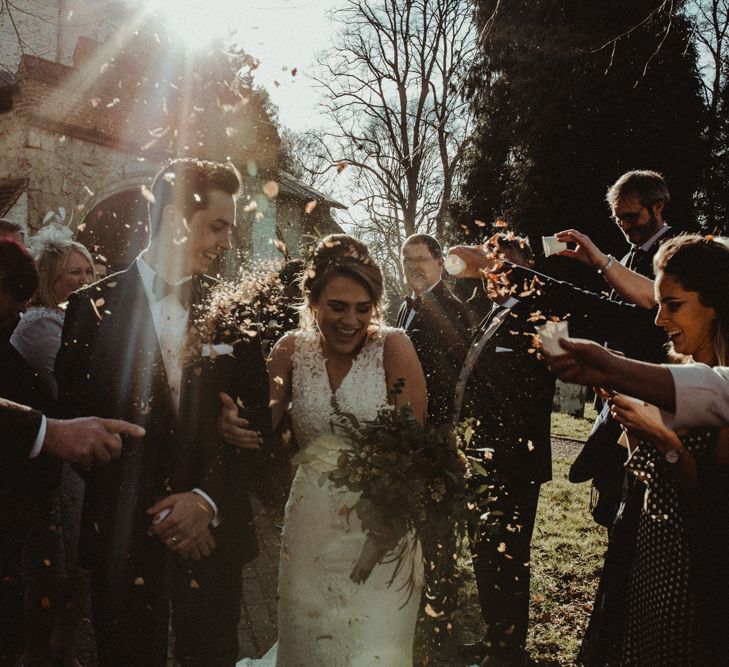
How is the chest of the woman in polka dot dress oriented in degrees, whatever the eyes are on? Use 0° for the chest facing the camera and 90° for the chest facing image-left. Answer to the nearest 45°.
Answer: approximately 90°

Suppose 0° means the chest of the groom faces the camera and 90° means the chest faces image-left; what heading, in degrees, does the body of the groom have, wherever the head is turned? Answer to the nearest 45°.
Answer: approximately 315°

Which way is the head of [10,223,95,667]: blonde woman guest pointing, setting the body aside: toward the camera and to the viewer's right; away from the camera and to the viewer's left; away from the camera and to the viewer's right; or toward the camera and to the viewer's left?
toward the camera and to the viewer's right

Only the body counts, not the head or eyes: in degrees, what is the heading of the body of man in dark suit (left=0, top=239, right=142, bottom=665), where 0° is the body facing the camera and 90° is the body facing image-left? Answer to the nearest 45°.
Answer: approximately 270°

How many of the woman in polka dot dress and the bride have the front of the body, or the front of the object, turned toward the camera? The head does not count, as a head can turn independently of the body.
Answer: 1

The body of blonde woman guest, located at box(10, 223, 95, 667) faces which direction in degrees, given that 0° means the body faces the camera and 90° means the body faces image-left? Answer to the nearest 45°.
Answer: approximately 315°

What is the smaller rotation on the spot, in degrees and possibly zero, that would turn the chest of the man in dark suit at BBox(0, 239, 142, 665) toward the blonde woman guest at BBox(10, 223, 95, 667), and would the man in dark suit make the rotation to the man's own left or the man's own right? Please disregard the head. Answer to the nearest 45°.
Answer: approximately 90° to the man's own left

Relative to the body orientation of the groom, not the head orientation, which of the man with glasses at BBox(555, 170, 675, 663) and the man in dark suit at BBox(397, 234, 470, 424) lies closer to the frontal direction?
the man with glasses

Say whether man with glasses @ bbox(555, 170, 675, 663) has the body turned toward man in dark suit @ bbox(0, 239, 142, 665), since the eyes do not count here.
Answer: yes
